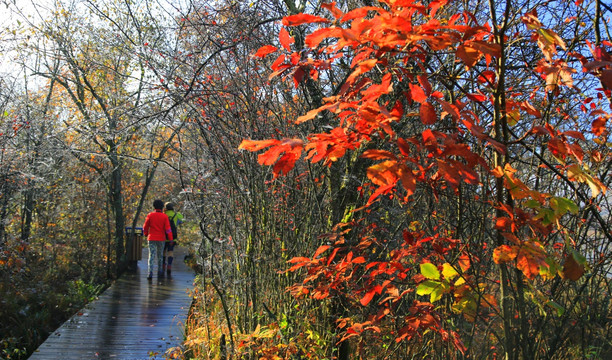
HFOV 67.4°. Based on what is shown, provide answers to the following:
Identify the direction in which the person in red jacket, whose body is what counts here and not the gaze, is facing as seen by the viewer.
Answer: away from the camera

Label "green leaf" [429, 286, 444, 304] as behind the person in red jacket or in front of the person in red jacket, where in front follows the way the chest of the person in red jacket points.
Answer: behind

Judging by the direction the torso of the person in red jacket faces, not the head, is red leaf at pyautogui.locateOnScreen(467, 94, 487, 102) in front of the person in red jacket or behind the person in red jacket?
behind

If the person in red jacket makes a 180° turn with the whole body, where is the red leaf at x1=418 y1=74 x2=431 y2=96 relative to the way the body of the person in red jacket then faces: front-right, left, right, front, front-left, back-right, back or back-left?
front
